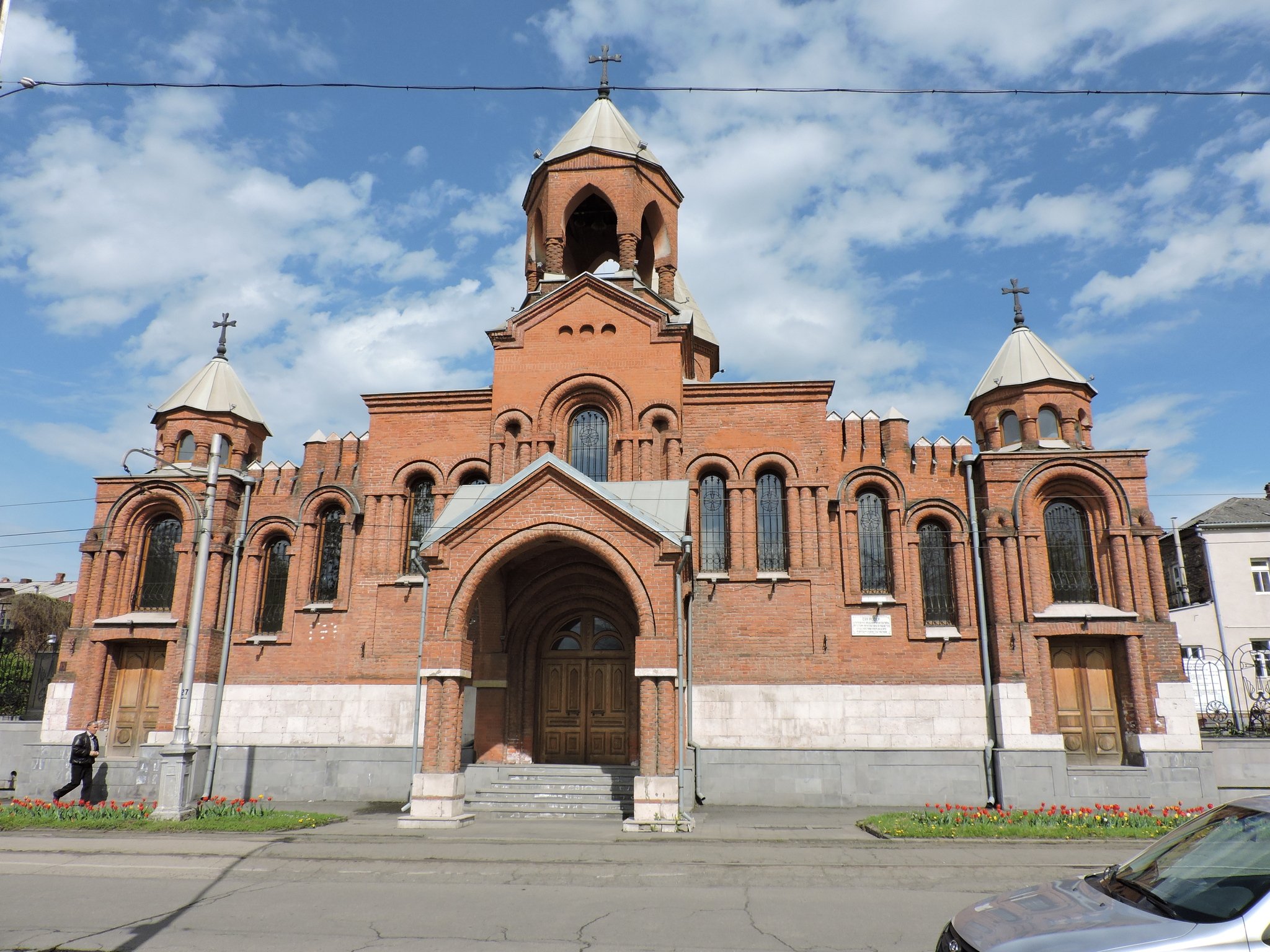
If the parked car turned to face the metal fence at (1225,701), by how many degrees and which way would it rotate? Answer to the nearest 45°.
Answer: approximately 135° to its right

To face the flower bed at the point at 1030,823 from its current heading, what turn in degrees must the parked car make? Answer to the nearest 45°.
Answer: approximately 135° to its right

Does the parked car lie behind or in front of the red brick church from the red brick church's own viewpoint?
in front

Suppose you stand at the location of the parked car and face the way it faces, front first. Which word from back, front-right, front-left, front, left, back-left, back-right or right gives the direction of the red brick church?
right

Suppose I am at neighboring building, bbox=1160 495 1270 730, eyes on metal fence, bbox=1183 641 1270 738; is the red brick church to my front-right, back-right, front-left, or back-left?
front-right

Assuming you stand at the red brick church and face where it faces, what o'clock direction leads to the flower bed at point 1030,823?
The flower bed is roughly at 10 o'clock from the red brick church.

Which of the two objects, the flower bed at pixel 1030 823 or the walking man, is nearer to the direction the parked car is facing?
the walking man

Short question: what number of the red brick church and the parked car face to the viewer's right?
0

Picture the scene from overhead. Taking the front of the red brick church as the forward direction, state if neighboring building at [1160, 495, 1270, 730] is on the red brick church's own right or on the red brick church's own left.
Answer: on the red brick church's own left

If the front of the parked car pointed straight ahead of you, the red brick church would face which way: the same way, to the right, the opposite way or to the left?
to the left

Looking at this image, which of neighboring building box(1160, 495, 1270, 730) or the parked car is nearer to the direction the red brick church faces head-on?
the parked car

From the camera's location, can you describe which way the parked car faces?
facing the viewer and to the left of the viewer

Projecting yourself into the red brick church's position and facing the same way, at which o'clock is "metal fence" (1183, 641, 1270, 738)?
The metal fence is roughly at 9 o'clock from the red brick church.

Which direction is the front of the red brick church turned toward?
toward the camera
